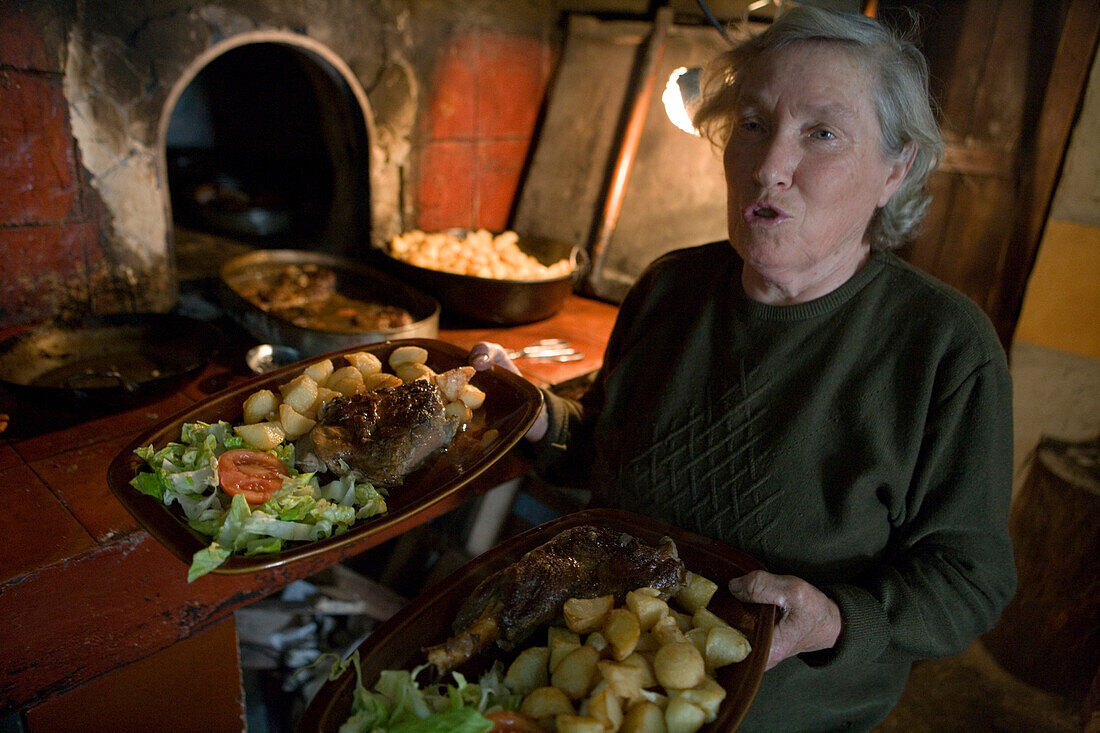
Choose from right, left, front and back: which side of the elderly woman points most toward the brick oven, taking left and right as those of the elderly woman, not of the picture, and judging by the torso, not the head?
right

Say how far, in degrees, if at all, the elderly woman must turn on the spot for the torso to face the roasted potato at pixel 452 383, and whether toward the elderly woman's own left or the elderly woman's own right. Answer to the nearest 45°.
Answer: approximately 45° to the elderly woman's own right

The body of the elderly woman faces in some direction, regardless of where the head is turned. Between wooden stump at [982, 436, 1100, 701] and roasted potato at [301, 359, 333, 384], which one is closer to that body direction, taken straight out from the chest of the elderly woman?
the roasted potato
